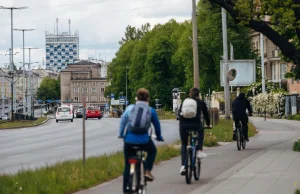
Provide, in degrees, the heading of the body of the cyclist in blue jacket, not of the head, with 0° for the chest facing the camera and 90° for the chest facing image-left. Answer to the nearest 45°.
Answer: approximately 180°

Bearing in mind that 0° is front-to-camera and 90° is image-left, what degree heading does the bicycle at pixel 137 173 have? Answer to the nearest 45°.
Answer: approximately 180°
